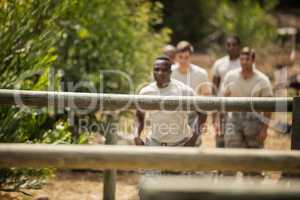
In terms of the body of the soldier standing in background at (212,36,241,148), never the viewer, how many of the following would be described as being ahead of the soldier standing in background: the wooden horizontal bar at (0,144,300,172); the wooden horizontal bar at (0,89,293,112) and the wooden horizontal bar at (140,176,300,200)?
3

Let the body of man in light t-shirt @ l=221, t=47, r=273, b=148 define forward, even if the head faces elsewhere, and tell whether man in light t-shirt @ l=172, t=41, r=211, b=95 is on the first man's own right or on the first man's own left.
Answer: on the first man's own right

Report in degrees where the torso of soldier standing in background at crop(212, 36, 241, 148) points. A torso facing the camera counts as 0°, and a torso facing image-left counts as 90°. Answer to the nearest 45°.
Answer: approximately 0°

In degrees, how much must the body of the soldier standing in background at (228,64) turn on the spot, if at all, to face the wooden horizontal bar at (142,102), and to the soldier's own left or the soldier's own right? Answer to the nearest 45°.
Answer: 0° — they already face it

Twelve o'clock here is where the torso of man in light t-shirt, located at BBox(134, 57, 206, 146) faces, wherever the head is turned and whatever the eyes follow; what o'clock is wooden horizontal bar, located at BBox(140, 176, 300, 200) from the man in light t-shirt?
The wooden horizontal bar is roughly at 12 o'clock from the man in light t-shirt.

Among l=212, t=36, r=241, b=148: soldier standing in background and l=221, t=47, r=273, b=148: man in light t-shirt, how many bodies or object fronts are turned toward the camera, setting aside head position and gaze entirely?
2

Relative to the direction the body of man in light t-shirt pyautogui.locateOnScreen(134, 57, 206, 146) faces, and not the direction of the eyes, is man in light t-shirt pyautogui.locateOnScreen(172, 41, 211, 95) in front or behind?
behind

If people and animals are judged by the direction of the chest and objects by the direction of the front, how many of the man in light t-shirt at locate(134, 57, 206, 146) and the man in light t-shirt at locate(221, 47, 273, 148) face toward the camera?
2

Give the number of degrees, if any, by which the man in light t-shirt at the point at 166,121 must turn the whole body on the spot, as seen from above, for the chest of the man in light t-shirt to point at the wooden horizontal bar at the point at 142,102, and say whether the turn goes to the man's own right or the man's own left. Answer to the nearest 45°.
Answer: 0° — they already face it

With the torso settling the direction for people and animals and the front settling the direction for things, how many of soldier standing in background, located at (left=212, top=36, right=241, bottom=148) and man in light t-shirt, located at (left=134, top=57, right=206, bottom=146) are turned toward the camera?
2
